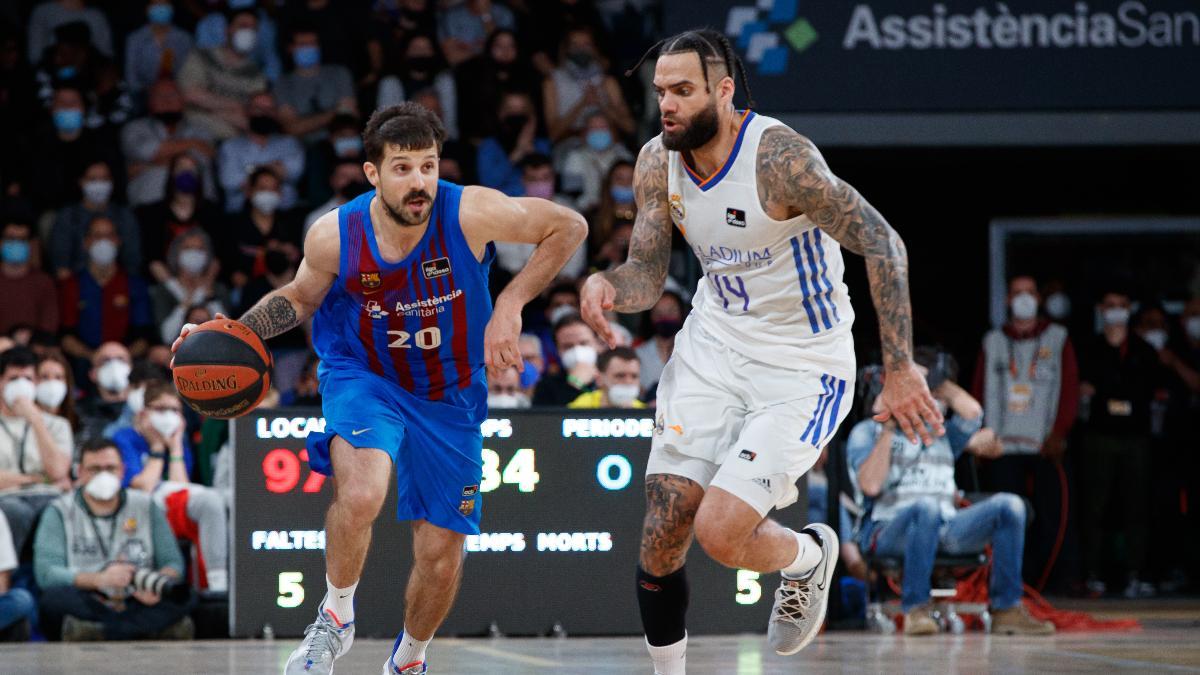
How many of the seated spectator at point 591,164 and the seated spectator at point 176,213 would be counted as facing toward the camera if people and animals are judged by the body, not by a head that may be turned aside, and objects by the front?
2

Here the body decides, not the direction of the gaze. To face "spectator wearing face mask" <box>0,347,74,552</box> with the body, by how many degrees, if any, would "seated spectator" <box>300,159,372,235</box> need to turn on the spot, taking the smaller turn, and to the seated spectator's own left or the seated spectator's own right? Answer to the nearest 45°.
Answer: approximately 45° to the seated spectator's own right

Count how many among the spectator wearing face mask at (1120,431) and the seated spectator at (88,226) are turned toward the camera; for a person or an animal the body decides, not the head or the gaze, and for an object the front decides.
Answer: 2
